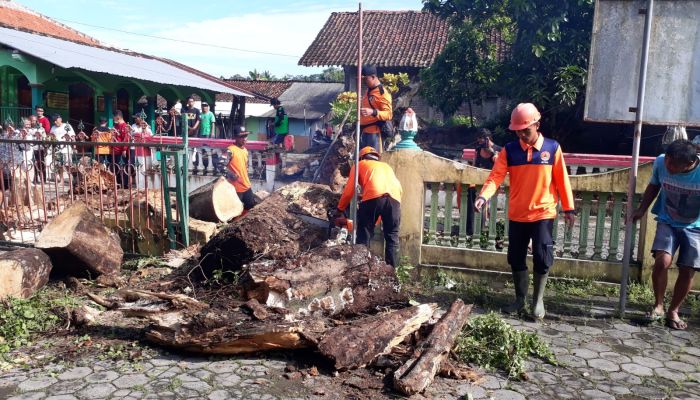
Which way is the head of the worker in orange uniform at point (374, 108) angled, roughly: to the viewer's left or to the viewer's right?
to the viewer's left

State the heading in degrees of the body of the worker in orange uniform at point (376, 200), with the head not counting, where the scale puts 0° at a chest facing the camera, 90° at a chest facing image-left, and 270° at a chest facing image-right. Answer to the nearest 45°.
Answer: approximately 135°

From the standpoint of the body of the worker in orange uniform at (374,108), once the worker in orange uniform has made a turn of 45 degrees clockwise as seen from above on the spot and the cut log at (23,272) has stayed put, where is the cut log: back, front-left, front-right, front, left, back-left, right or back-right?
front-left

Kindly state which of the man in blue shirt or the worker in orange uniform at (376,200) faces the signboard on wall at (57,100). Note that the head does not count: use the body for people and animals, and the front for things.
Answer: the worker in orange uniform

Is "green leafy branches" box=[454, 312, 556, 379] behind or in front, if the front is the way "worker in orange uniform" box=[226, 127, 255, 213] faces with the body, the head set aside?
in front

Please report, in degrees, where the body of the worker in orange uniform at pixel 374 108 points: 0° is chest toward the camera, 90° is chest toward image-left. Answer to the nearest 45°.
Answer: approximately 45°

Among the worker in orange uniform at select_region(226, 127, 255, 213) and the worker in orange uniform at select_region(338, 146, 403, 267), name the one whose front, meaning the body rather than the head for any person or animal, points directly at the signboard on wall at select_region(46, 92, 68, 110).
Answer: the worker in orange uniform at select_region(338, 146, 403, 267)

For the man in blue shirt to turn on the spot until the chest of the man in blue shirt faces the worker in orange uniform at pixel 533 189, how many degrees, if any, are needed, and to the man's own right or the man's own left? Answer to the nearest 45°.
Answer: approximately 45° to the man's own right

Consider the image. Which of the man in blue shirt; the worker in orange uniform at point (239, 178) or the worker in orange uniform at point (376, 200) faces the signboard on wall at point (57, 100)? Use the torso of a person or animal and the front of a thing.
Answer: the worker in orange uniform at point (376, 200)
